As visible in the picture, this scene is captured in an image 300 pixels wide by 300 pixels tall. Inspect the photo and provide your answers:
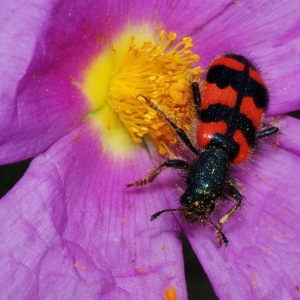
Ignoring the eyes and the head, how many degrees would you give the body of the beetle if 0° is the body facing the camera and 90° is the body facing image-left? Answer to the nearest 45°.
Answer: approximately 0°
